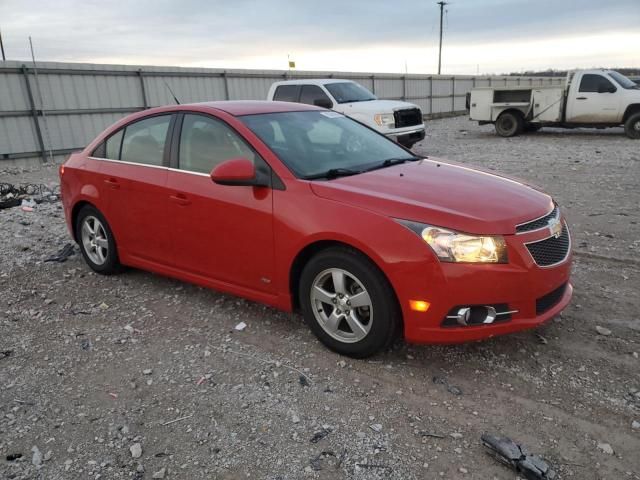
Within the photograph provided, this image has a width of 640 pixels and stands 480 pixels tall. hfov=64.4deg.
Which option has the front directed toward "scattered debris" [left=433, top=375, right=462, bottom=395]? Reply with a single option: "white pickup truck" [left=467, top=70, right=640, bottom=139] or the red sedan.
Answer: the red sedan

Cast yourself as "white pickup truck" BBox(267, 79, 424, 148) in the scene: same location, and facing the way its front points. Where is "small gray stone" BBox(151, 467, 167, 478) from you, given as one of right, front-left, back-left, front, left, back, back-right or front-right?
front-right

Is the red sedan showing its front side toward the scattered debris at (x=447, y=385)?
yes

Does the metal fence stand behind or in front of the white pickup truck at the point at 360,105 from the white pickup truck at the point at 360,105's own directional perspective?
behind

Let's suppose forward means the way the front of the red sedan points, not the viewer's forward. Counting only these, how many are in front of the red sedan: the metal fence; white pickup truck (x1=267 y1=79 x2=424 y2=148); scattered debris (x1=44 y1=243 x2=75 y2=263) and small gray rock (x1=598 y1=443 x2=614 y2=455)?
1

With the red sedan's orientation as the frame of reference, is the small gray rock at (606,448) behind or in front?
in front

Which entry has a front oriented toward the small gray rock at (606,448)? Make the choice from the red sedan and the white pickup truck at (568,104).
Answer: the red sedan

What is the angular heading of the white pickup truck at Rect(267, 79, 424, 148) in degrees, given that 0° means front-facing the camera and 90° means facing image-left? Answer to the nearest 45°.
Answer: approximately 315°

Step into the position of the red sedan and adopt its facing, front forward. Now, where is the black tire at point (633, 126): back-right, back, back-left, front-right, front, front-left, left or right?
left

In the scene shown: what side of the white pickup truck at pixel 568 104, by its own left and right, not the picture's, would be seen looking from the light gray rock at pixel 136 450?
right

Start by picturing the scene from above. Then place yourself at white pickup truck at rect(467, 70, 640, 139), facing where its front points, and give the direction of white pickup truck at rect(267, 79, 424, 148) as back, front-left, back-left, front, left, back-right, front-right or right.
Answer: back-right

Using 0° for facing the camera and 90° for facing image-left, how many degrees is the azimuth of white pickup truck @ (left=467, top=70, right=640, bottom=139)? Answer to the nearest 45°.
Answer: approximately 270°

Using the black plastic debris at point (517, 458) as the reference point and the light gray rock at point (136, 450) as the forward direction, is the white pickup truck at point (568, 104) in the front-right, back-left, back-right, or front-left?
back-right
